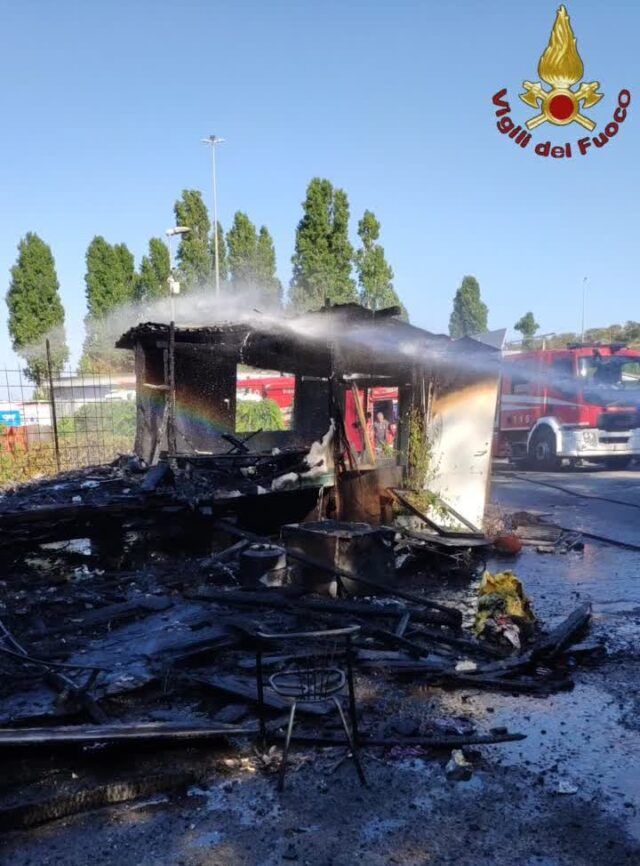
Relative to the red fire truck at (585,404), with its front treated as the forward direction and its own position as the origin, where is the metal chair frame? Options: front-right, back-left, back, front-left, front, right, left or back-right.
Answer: front-right

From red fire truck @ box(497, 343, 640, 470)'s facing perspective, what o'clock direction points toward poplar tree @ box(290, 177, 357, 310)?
The poplar tree is roughly at 6 o'clock from the red fire truck.

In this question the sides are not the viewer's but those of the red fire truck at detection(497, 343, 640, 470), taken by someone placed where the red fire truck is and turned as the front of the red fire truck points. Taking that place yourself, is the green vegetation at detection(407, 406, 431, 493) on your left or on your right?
on your right

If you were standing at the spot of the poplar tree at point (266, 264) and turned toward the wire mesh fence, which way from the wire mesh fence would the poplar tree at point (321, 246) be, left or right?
left

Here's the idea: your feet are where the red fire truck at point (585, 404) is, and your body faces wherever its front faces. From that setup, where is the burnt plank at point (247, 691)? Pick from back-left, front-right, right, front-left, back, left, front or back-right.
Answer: front-right

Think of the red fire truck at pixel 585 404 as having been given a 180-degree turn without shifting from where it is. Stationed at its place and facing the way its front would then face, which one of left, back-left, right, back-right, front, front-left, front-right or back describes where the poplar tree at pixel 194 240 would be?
front
